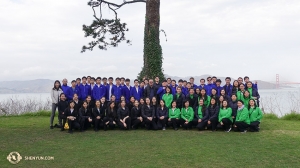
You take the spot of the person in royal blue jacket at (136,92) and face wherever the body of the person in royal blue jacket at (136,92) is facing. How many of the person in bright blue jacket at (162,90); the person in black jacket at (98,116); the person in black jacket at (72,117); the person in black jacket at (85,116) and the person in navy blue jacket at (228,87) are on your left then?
2

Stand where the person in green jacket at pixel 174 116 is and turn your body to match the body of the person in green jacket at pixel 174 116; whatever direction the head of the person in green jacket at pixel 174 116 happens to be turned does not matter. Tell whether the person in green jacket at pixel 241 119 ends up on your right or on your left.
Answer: on your left

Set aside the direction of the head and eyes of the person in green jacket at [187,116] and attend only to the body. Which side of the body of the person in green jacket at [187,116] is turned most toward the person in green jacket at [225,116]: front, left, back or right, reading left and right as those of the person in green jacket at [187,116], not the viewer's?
left

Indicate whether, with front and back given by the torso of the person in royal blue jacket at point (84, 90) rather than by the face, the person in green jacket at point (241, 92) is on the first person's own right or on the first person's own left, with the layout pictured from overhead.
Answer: on the first person's own left

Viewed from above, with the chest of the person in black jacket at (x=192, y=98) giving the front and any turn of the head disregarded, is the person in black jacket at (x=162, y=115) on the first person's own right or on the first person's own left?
on the first person's own right
